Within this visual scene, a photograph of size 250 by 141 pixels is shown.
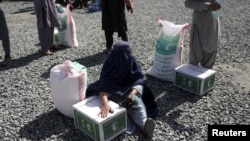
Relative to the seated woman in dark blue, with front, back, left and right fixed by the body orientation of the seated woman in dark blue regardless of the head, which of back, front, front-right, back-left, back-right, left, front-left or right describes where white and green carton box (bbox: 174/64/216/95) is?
back-left

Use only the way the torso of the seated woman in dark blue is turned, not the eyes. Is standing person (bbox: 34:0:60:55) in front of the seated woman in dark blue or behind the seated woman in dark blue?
behind

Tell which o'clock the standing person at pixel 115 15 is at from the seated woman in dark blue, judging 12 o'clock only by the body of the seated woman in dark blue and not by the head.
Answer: The standing person is roughly at 6 o'clock from the seated woman in dark blue.

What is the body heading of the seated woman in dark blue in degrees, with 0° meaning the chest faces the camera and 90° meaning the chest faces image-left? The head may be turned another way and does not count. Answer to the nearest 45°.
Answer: approximately 0°
